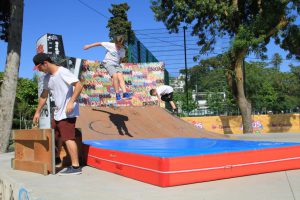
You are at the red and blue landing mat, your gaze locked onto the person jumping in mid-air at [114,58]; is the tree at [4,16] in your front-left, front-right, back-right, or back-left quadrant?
front-left

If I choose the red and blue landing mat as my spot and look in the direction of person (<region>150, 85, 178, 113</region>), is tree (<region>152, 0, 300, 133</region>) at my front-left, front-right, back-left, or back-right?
front-right

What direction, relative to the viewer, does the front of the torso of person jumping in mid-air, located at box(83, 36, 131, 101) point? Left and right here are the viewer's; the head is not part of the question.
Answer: facing the viewer and to the right of the viewer

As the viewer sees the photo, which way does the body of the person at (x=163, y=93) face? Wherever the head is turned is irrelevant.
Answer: to the viewer's left

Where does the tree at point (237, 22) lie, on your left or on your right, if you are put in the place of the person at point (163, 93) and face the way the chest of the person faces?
on your right

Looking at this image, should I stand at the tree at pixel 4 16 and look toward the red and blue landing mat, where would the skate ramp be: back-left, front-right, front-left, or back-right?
front-left

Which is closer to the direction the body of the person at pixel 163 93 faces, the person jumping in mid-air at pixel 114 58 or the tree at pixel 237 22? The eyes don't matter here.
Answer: the person jumping in mid-air

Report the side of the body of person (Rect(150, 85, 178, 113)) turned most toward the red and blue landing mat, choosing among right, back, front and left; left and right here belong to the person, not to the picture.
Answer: left
